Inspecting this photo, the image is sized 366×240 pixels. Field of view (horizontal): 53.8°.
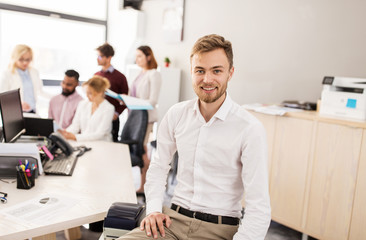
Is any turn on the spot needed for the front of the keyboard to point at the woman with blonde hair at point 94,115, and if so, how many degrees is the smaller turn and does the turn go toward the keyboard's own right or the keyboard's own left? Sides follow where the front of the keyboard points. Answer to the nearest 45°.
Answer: approximately 90° to the keyboard's own left

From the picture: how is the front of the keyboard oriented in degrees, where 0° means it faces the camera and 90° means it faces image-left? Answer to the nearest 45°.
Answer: approximately 270°

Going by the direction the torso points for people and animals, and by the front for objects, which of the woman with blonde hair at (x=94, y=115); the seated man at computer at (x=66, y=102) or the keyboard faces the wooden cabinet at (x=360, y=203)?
the keyboard

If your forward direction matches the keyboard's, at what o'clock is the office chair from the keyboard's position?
The office chair is roughly at 10 o'clock from the keyboard.

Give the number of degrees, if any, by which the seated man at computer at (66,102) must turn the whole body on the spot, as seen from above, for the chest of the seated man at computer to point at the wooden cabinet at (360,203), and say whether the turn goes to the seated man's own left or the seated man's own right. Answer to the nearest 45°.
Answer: approximately 90° to the seated man's own left

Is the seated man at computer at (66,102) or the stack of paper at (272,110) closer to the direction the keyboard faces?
the stack of paper

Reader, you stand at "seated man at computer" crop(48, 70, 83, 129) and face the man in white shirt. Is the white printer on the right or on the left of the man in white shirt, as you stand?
left

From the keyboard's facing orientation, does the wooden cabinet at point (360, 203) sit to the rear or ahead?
ahead

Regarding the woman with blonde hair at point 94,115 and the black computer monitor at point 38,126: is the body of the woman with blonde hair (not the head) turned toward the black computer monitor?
yes

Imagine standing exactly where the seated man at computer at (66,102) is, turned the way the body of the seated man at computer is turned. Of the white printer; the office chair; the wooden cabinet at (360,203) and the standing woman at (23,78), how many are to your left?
3

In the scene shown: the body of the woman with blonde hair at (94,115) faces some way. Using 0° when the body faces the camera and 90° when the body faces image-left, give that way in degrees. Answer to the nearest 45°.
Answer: approximately 45°

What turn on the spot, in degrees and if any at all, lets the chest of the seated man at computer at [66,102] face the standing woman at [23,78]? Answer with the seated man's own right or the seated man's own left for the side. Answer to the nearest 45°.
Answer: approximately 90° to the seated man's own right
